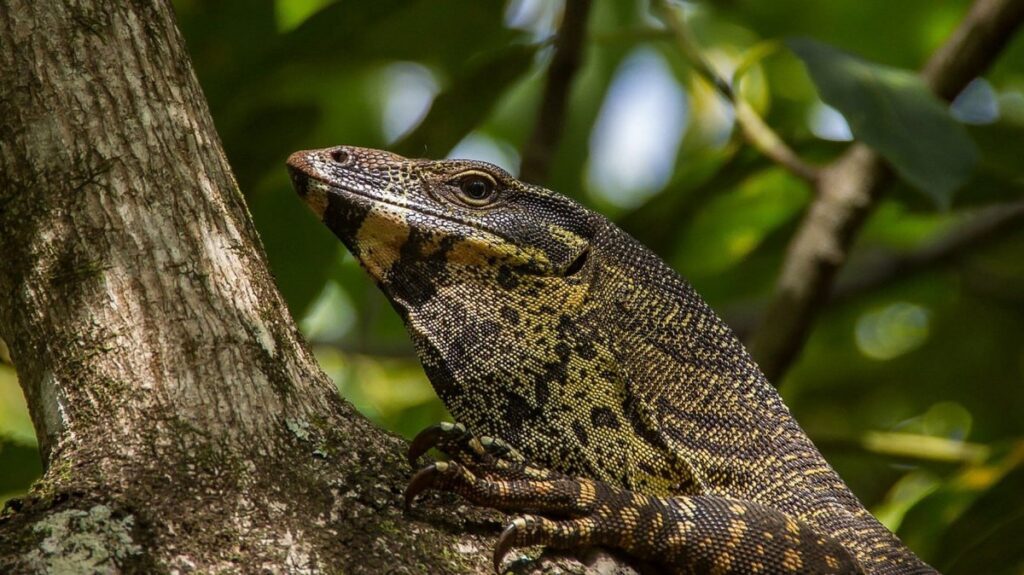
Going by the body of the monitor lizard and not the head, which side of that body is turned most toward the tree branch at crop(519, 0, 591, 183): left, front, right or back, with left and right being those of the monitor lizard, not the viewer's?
right

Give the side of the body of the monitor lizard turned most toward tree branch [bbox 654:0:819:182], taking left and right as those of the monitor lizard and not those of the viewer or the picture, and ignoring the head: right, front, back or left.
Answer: right

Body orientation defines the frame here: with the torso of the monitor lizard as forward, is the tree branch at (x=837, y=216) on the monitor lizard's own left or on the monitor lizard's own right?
on the monitor lizard's own right

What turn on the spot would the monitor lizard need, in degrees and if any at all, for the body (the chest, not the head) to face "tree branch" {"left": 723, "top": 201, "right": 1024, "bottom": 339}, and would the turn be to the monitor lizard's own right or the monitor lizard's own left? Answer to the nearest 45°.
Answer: approximately 135° to the monitor lizard's own right

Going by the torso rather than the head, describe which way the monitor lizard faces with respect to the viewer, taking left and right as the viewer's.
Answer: facing to the left of the viewer

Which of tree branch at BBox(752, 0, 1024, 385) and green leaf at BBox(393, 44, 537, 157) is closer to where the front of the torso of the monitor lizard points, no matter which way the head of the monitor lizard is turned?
the green leaf

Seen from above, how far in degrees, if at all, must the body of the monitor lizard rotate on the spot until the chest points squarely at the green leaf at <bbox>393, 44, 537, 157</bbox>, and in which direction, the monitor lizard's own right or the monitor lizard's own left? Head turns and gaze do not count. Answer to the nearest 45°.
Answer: approximately 90° to the monitor lizard's own right

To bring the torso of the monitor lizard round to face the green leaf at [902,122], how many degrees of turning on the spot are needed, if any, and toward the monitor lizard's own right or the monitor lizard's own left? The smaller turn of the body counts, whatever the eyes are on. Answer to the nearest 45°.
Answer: approximately 135° to the monitor lizard's own right
